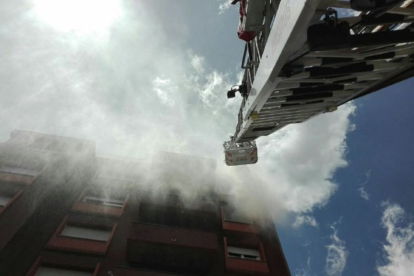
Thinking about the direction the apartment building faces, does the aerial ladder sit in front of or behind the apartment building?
in front

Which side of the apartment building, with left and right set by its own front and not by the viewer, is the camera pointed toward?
front
